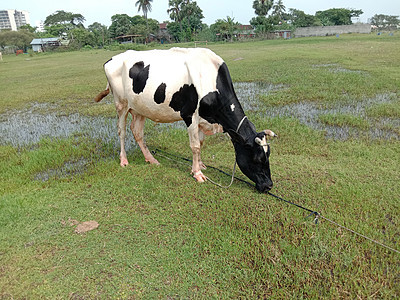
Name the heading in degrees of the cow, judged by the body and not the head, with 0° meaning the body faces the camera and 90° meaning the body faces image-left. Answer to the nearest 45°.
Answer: approximately 315°

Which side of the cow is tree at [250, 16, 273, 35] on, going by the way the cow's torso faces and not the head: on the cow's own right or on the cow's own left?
on the cow's own left

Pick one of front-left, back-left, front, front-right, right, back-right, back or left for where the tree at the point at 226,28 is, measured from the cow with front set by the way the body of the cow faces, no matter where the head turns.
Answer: back-left

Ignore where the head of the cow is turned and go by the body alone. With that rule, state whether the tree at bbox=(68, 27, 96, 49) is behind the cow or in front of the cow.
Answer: behind
